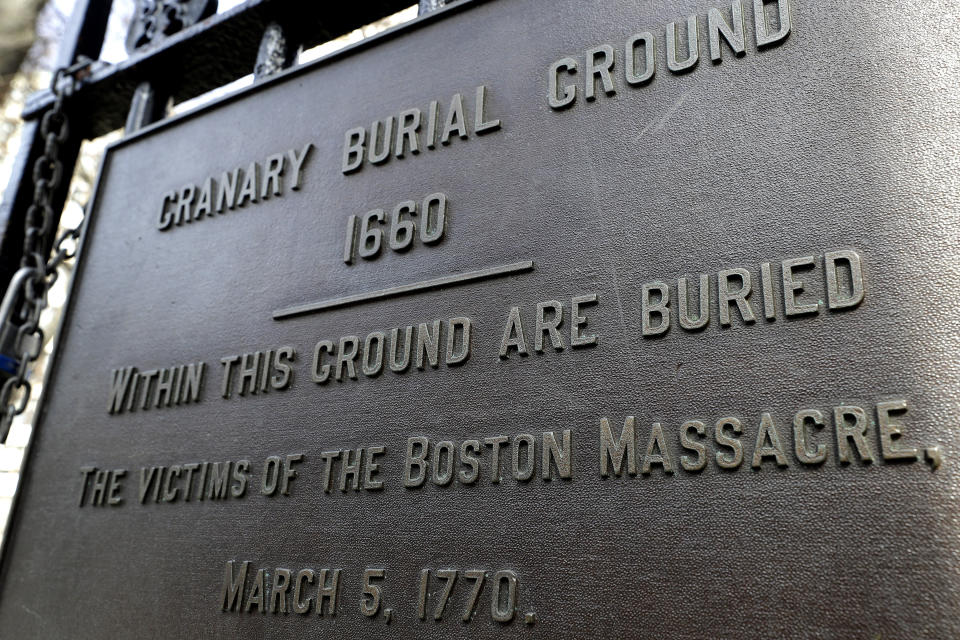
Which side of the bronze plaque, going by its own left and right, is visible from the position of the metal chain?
right

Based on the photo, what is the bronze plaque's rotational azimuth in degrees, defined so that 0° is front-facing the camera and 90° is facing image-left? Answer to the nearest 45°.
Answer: approximately 45°
